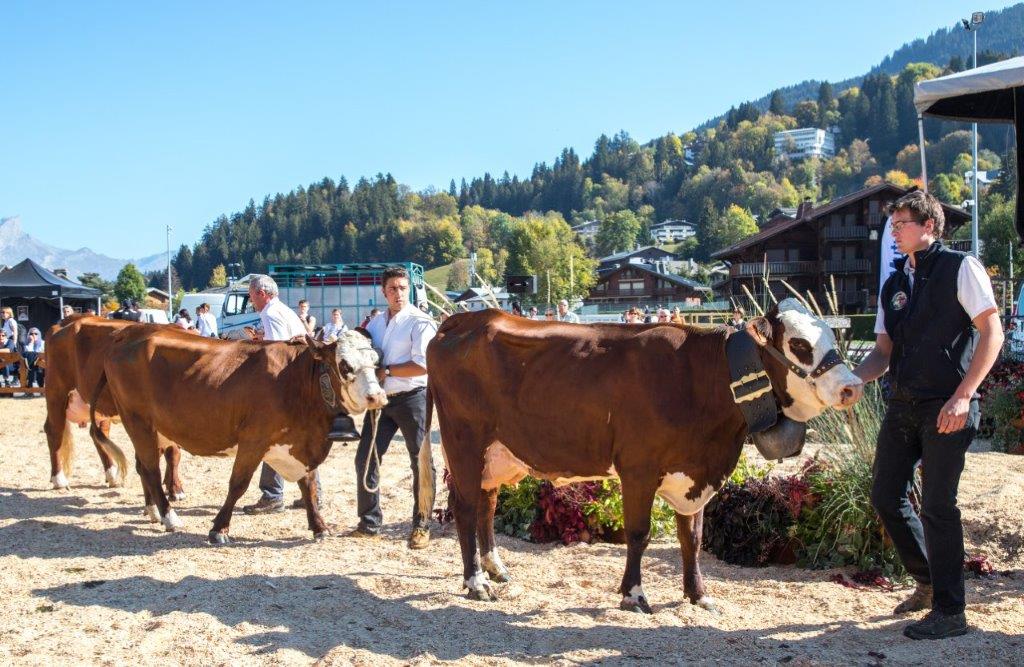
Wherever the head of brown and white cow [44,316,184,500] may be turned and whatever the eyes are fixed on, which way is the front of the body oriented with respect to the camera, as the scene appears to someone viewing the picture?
to the viewer's right

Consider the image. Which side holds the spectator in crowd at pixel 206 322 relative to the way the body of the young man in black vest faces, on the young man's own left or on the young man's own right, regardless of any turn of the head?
on the young man's own right

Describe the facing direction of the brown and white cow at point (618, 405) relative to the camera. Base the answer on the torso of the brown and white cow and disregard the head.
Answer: to the viewer's right
